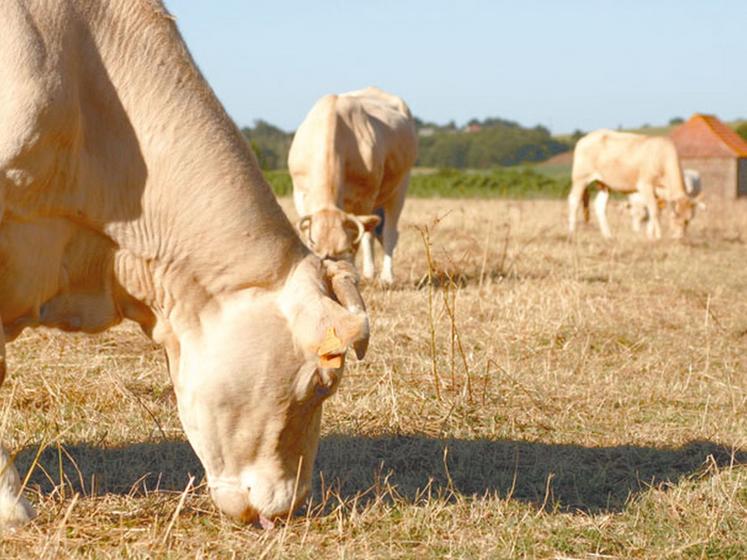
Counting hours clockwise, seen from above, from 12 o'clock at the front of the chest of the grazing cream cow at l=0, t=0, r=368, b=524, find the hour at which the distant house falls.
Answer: The distant house is roughly at 10 o'clock from the grazing cream cow.

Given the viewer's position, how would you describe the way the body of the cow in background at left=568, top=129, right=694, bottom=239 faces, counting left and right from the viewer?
facing to the right of the viewer

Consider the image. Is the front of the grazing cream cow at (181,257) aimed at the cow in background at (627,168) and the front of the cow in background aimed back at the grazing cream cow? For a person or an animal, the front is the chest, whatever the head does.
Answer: no

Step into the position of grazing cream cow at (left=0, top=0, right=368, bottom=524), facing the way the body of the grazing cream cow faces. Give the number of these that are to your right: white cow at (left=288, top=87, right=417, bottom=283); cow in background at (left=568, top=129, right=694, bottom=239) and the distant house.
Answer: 0

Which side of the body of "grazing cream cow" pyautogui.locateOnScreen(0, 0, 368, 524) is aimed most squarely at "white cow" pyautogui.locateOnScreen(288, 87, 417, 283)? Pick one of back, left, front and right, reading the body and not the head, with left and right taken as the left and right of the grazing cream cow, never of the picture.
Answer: left

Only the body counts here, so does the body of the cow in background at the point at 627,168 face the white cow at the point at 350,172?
no

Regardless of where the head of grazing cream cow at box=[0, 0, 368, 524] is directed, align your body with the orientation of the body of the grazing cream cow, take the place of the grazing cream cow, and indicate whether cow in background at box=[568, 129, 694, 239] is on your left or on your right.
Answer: on your left

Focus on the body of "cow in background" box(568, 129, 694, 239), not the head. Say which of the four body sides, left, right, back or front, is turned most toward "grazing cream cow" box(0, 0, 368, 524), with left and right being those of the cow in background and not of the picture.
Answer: right

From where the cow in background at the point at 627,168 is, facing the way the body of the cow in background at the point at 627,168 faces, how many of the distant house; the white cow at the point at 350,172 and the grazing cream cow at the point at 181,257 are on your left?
1

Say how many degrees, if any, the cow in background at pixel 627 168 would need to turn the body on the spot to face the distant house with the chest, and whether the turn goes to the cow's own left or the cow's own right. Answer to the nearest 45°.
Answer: approximately 90° to the cow's own left

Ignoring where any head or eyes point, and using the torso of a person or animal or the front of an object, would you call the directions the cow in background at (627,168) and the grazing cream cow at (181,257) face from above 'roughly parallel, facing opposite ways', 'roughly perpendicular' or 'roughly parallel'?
roughly parallel

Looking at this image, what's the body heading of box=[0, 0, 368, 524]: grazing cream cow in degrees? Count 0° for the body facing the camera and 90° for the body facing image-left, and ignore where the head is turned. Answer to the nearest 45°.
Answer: approximately 270°
